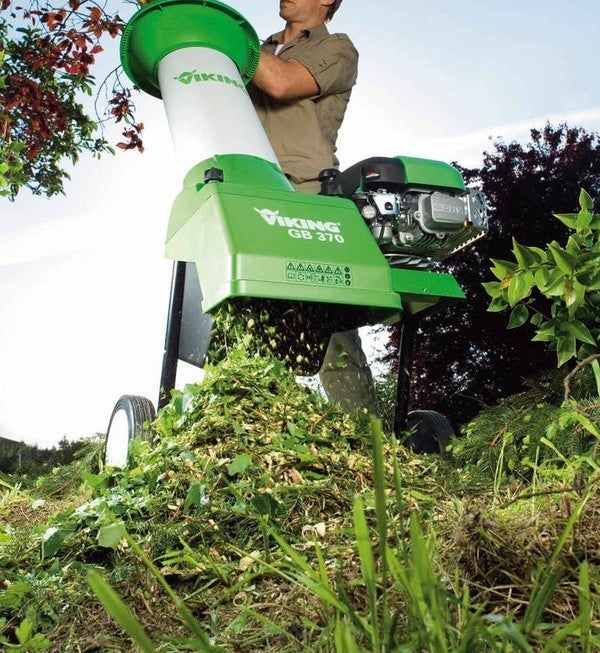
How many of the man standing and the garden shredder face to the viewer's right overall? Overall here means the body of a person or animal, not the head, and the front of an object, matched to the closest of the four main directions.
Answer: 0

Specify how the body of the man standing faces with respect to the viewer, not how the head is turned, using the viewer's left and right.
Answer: facing the viewer and to the left of the viewer

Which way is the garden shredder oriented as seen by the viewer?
toward the camera
